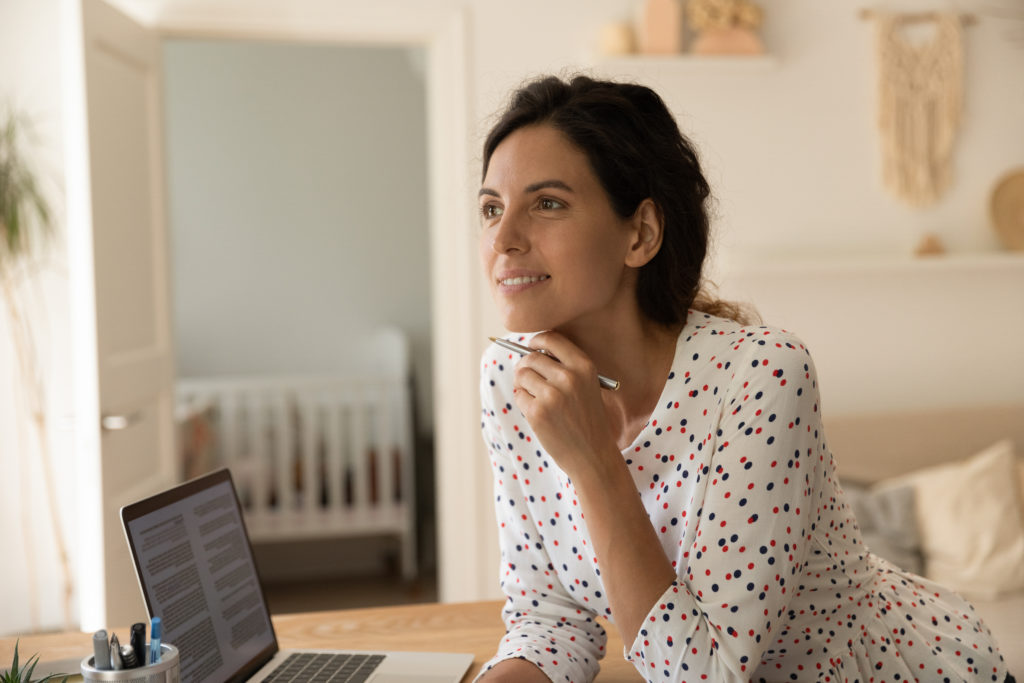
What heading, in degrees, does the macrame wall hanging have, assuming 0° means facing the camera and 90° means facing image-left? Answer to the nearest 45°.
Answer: approximately 0°

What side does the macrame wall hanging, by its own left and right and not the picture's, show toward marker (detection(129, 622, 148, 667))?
front

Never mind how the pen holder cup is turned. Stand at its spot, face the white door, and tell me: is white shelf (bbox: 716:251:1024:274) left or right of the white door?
right

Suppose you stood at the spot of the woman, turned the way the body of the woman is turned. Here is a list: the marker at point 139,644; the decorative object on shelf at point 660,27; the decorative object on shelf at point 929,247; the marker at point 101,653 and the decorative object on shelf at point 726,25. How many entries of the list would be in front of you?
2

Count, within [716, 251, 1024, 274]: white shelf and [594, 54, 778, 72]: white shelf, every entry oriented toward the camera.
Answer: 2

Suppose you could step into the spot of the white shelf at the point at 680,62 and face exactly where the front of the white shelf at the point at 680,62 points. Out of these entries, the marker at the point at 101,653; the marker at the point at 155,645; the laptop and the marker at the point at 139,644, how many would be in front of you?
4

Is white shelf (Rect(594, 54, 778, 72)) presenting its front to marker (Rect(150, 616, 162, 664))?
yes

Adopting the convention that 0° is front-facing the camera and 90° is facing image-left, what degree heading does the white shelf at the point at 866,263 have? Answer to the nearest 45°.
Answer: approximately 0°

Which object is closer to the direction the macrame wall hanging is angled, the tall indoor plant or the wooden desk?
the wooden desk
